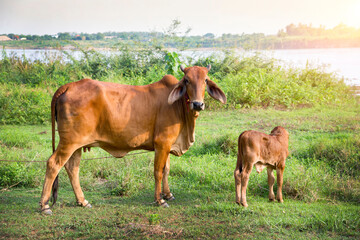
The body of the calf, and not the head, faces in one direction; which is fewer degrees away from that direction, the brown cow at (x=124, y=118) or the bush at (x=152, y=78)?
the bush

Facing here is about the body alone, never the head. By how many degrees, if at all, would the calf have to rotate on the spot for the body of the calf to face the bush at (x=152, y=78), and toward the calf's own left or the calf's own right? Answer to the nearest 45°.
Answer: approximately 90° to the calf's own left

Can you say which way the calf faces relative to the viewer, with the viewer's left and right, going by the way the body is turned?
facing away from the viewer and to the right of the viewer

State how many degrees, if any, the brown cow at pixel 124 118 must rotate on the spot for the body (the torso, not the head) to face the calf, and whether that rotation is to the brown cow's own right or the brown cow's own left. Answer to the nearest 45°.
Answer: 0° — it already faces it

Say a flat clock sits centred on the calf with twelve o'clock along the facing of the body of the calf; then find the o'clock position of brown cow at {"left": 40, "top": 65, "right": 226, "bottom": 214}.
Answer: The brown cow is roughly at 7 o'clock from the calf.

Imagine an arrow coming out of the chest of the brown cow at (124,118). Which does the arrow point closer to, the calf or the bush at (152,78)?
the calf

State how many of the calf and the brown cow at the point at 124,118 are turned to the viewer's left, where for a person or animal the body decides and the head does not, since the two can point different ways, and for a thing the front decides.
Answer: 0

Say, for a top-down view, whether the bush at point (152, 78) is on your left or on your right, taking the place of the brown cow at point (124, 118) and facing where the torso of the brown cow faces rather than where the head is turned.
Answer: on your left

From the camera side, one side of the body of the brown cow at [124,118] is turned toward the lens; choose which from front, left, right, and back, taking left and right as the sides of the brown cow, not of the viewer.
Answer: right
